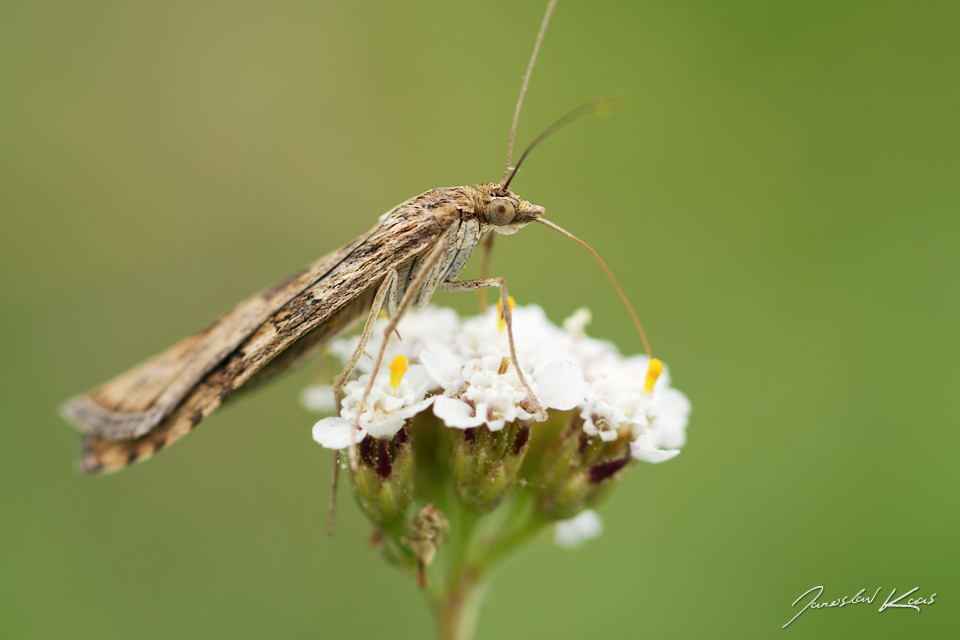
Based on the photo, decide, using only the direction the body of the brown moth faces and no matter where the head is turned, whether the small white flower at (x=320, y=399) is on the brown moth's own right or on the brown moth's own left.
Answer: on the brown moth's own left

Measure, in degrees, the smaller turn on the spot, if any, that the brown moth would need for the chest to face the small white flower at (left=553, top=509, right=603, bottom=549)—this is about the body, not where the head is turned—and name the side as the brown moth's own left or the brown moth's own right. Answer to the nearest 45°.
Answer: approximately 45° to the brown moth's own left

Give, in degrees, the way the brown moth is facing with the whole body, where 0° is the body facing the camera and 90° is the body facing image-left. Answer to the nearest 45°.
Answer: approximately 270°

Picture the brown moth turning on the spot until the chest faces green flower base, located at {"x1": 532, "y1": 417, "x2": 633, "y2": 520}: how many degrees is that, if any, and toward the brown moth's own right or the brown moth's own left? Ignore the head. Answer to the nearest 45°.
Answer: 0° — it already faces it
